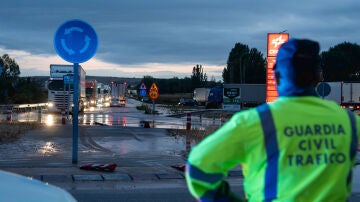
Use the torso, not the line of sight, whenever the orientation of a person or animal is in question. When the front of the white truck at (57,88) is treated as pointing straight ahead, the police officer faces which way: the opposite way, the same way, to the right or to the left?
the opposite way

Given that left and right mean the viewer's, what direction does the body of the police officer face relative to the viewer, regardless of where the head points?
facing away from the viewer and to the left of the viewer

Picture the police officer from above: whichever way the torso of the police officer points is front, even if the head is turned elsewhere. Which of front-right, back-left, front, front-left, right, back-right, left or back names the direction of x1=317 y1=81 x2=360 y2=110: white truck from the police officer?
front-right

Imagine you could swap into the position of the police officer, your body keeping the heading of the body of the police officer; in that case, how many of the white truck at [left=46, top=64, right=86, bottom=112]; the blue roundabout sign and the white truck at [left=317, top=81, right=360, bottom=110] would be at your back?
0

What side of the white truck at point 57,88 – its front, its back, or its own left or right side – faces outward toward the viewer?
front

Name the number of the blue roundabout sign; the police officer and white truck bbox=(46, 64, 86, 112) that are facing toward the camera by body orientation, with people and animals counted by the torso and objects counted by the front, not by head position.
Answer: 2

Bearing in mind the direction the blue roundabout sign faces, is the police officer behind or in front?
in front

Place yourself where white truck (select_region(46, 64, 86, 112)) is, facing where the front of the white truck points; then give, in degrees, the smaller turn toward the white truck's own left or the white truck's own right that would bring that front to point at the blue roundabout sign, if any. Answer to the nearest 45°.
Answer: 0° — it already faces it

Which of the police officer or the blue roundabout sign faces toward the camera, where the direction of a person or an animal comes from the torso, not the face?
the blue roundabout sign

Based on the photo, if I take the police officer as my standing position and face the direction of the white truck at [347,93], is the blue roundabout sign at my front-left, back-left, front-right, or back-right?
front-left

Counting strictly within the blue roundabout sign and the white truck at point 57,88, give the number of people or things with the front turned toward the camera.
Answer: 2

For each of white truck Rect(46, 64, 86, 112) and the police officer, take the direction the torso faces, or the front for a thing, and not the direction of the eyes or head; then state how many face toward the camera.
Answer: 1

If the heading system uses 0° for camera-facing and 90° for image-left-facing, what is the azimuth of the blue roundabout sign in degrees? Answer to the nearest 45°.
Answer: approximately 0°

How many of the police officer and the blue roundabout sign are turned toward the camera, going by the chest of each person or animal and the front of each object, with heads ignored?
1

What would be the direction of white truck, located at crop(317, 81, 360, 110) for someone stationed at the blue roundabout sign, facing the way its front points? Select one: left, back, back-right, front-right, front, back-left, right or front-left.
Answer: back-left

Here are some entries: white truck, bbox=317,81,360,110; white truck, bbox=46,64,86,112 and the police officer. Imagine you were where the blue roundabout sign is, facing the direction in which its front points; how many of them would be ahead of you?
1

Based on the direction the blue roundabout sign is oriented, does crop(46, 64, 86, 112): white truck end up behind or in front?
behind
